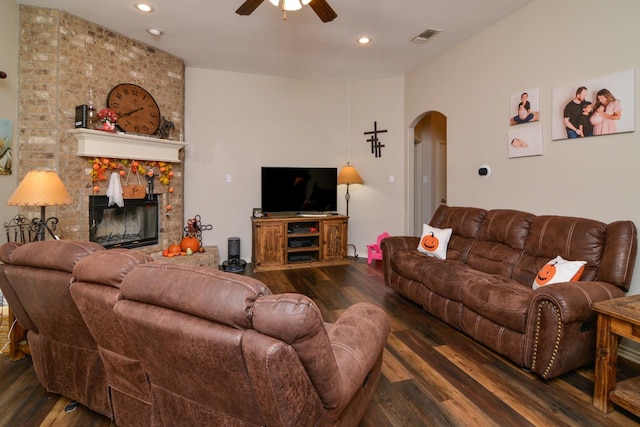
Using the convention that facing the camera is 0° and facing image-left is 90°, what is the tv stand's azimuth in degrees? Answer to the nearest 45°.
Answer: approximately 0°

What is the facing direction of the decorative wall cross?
toward the camera

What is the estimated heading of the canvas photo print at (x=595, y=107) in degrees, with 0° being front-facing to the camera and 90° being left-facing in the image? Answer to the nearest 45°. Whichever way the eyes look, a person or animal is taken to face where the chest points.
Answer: approximately 45°

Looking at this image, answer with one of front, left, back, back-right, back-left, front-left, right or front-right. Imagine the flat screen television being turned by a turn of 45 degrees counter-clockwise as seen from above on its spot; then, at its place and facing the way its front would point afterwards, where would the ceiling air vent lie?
front

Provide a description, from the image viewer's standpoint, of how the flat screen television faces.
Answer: facing the viewer

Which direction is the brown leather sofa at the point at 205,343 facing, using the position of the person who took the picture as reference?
facing away from the viewer and to the right of the viewer

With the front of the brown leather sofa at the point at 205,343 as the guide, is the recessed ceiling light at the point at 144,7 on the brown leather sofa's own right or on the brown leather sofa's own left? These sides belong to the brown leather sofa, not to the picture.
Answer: on the brown leather sofa's own left

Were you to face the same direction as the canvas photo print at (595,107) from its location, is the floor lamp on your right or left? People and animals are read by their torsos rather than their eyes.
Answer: on your right

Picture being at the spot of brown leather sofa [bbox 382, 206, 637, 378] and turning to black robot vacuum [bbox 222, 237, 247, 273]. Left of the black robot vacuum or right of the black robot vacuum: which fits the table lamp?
left

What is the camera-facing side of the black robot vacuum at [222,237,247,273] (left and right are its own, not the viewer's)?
front

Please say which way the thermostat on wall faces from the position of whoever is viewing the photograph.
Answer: facing the viewer and to the left of the viewer
